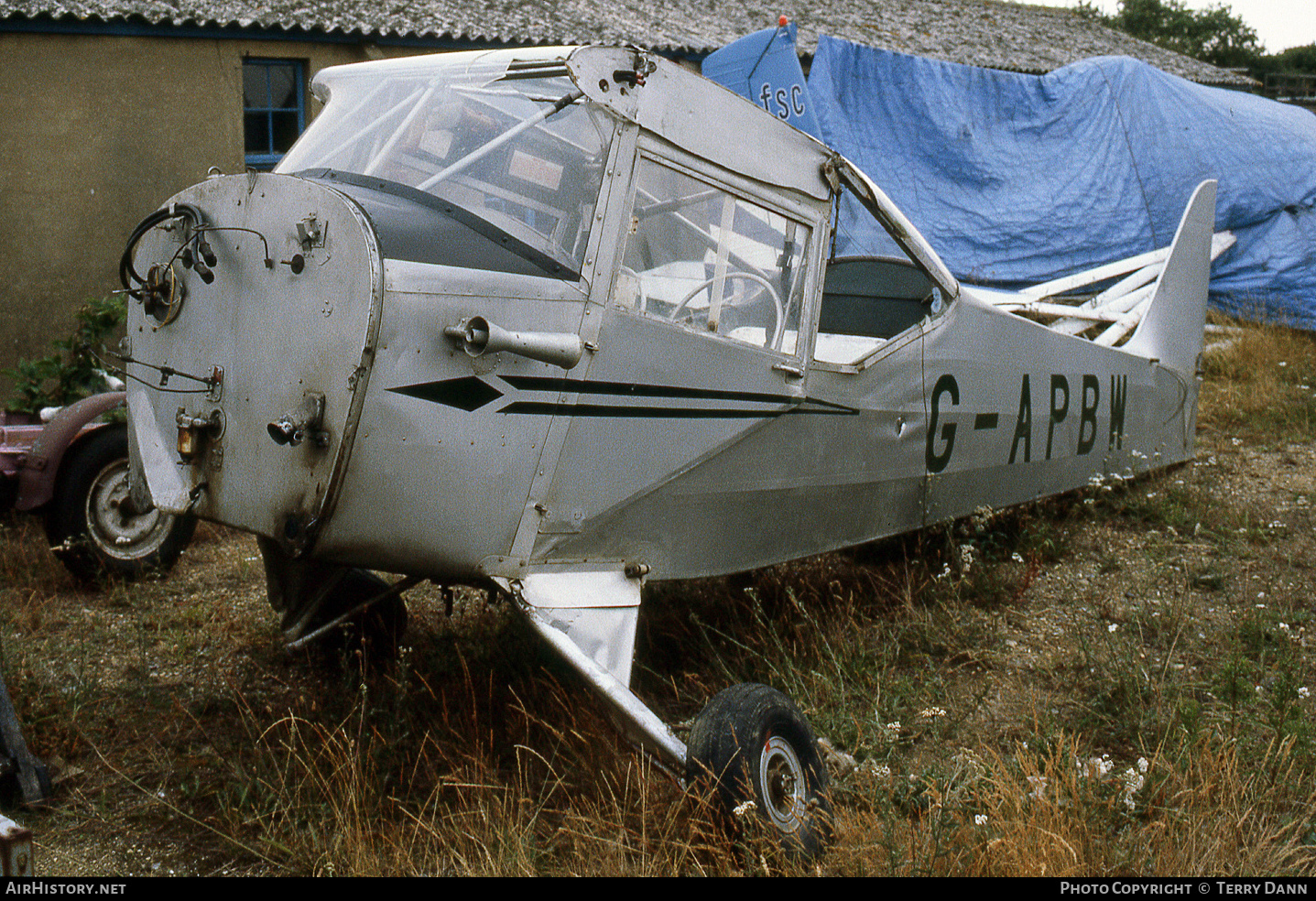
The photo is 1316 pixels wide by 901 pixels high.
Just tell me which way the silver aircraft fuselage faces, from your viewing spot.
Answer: facing the viewer and to the left of the viewer

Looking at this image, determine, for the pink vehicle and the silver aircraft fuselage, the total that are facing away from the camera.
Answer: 0
